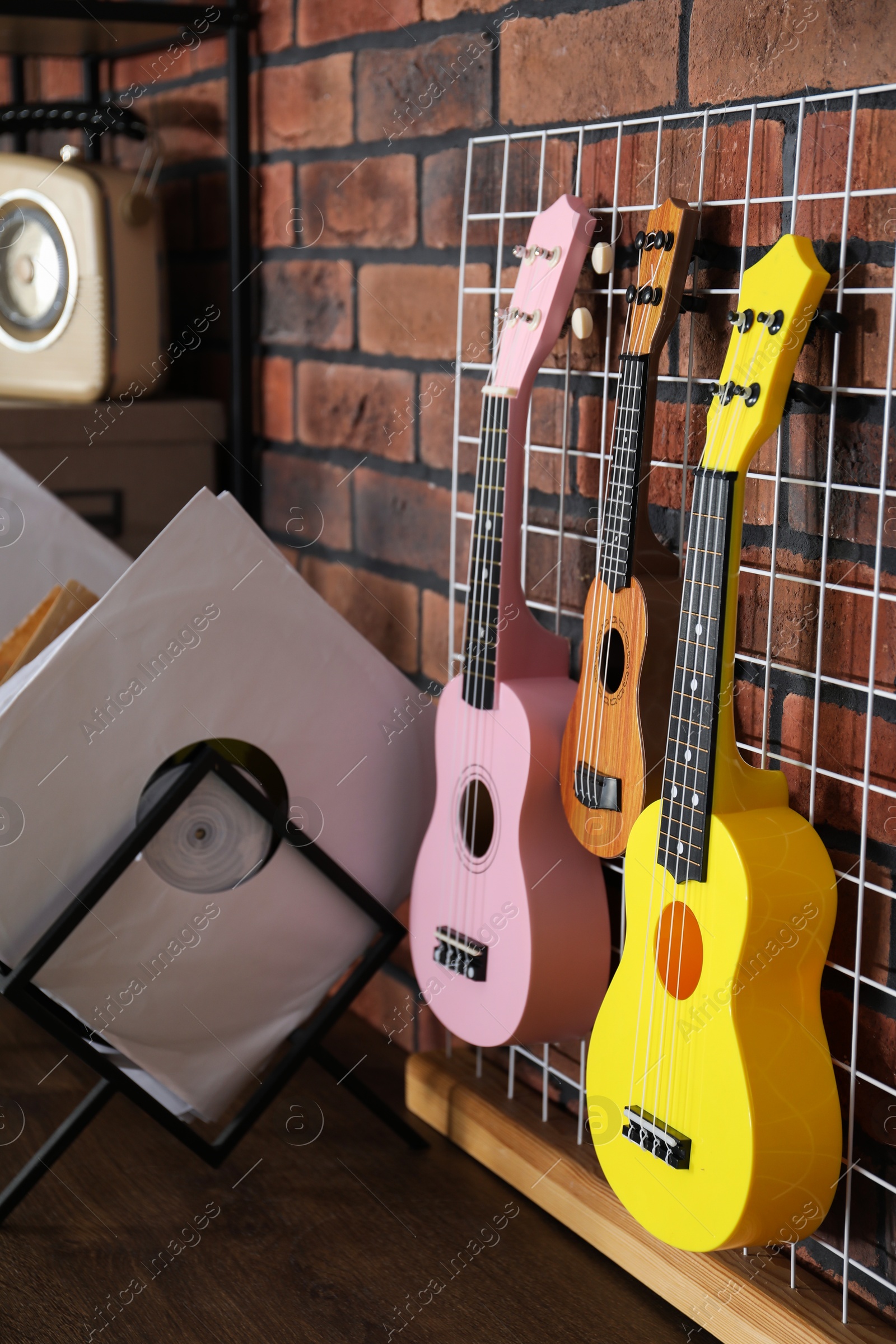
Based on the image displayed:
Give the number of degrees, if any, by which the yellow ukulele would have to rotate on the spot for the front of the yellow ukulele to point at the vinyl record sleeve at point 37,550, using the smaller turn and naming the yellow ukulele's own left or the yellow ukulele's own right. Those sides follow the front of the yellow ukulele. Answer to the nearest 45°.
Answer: approximately 90° to the yellow ukulele's own right

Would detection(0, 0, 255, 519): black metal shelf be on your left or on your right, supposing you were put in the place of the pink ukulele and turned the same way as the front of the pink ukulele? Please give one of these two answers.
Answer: on your right

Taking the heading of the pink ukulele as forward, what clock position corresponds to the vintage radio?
The vintage radio is roughly at 3 o'clock from the pink ukulele.

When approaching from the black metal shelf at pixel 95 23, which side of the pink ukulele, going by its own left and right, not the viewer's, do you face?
right

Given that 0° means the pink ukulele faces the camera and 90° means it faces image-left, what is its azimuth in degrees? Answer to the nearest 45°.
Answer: approximately 45°

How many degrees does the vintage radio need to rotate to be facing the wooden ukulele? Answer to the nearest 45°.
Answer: approximately 90° to its left

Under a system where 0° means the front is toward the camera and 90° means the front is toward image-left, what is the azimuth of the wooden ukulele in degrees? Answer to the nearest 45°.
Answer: approximately 45°

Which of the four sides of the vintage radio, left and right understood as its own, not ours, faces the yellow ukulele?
left

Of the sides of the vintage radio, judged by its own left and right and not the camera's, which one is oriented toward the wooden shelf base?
left
